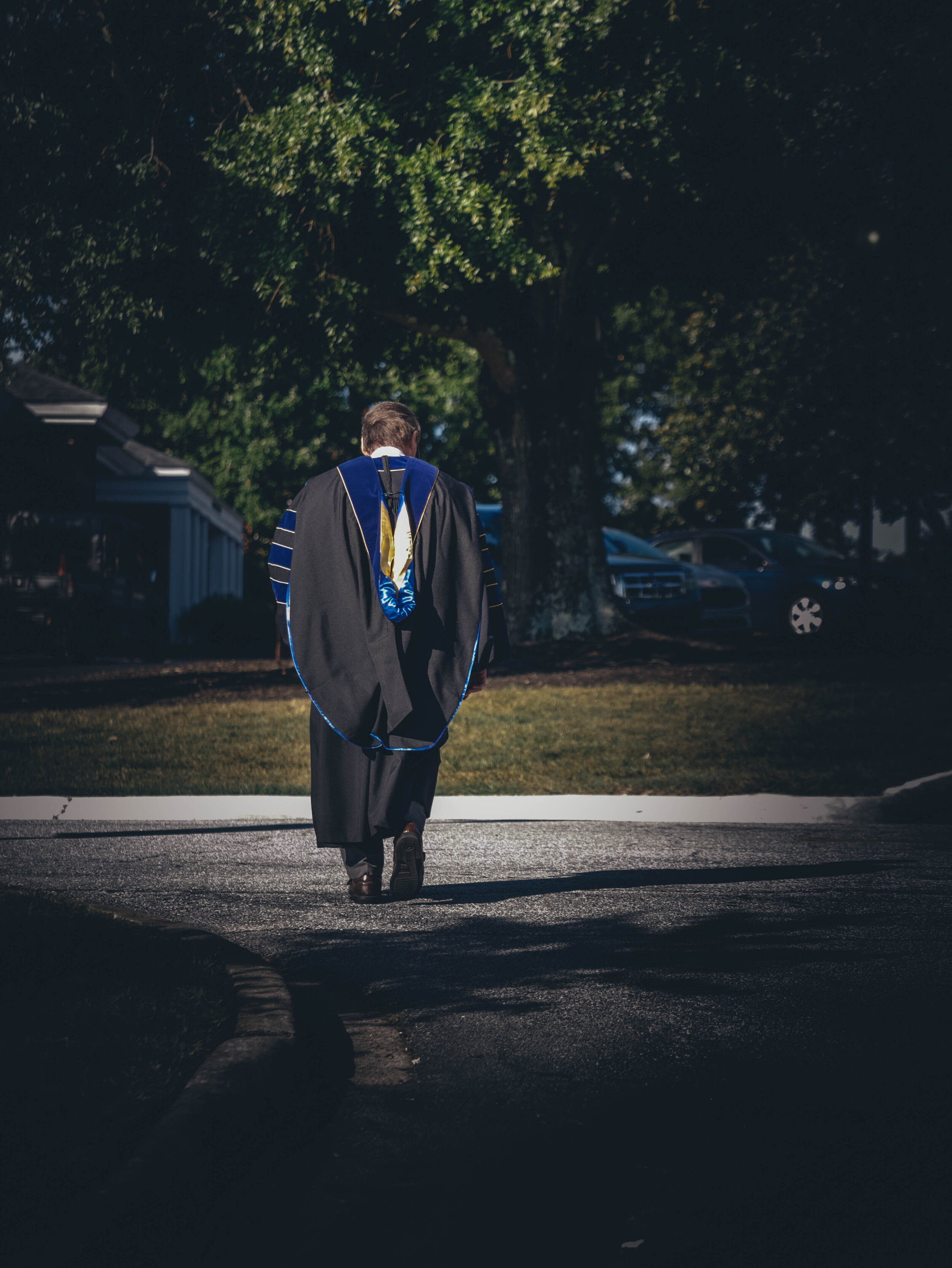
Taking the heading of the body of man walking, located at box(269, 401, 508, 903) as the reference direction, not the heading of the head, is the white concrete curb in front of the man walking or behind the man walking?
in front

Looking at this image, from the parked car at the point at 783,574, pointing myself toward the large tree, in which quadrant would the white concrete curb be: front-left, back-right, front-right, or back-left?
front-left

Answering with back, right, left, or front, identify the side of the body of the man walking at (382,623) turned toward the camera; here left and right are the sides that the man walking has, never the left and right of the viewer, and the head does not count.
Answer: back

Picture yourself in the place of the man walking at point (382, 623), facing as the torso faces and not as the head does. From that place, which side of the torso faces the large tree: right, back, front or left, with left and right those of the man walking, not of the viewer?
front

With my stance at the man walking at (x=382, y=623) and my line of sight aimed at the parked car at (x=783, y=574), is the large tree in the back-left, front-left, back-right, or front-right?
front-left
